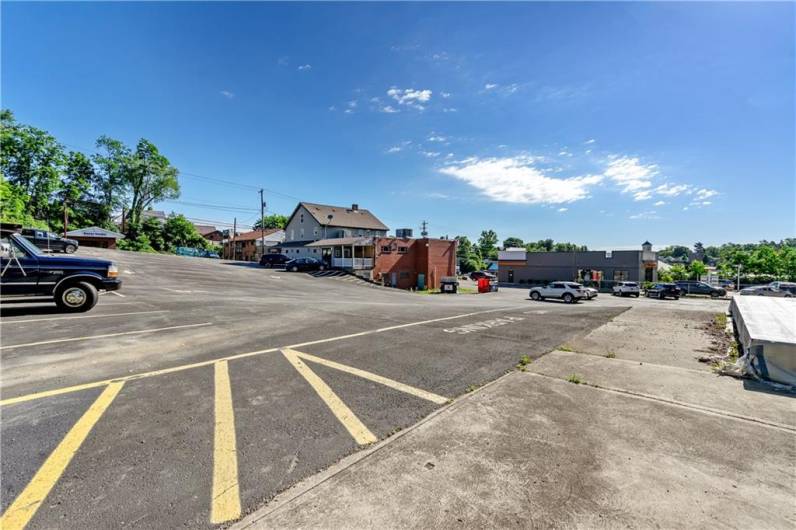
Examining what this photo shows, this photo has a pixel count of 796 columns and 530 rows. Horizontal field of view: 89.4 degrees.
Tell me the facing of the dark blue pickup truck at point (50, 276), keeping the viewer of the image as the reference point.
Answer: facing to the right of the viewer

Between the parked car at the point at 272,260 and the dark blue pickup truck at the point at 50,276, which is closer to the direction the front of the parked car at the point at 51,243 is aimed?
the parked car

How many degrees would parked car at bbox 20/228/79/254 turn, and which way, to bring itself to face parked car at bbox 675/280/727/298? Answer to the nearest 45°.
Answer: approximately 45° to its right

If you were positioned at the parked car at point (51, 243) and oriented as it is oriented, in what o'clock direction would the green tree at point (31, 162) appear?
The green tree is roughly at 9 o'clock from the parked car.

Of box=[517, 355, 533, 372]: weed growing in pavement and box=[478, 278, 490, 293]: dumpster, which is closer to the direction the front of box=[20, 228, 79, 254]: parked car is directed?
the dumpster

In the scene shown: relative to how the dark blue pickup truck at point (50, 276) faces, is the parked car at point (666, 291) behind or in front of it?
in front

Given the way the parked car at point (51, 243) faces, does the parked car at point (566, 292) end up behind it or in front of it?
in front

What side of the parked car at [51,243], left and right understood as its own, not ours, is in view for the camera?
right

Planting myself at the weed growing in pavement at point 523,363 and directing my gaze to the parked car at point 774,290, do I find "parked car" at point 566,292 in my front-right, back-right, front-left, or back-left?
front-left
